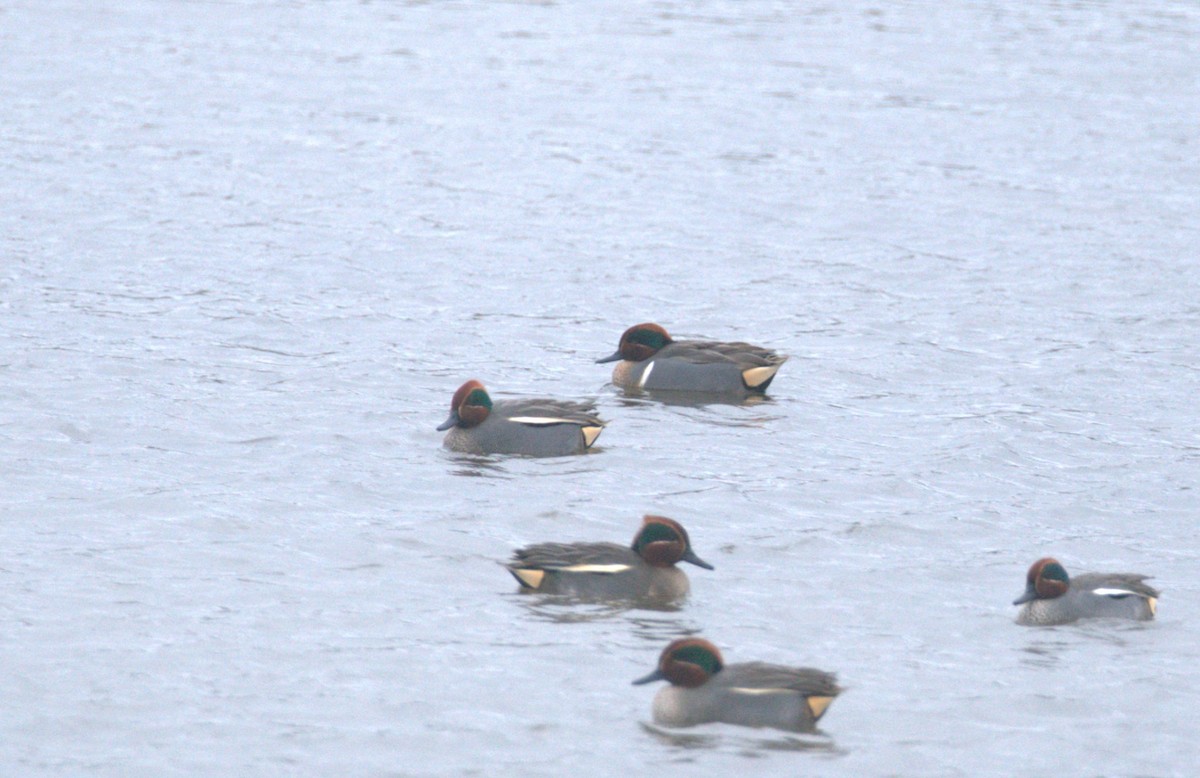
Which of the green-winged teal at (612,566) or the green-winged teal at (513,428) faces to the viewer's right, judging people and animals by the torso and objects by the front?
the green-winged teal at (612,566)

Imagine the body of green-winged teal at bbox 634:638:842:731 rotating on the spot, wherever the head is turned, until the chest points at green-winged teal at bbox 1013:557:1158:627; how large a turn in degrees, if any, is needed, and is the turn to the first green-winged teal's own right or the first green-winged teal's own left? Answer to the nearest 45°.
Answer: approximately 135° to the first green-winged teal's own right

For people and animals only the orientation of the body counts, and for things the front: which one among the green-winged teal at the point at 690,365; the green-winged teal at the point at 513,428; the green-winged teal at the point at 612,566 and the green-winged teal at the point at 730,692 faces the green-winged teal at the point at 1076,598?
the green-winged teal at the point at 612,566

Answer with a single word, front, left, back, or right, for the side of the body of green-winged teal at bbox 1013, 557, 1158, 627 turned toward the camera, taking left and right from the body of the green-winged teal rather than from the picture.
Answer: left

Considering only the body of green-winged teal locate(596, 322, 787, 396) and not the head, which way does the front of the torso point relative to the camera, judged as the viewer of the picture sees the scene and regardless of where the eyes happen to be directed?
to the viewer's left

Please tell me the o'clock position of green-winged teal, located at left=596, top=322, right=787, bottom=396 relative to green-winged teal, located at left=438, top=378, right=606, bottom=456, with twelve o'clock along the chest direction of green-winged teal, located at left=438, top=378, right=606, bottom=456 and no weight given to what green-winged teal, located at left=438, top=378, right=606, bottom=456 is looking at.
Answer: green-winged teal, located at left=596, top=322, right=787, bottom=396 is roughly at 4 o'clock from green-winged teal, located at left=438, top=378, right=606, bottom=456.

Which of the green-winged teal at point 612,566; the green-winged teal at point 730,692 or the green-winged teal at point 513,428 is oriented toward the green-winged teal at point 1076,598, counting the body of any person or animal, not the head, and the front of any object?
the green-winged teal at point 612,566

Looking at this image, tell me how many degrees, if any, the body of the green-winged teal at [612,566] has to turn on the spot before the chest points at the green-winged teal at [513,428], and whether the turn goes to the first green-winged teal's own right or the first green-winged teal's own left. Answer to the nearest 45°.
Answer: approximately 90° to the first green-winged teal's own left

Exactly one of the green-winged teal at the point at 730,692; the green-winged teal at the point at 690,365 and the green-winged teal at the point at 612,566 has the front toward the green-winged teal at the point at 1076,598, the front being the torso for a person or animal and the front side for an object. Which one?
the green-winged teal at the point at 612,566

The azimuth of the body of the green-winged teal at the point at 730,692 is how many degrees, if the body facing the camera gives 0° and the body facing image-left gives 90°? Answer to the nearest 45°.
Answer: approximately 90°

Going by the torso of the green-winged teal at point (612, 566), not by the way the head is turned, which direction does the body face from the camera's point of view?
to the viewer's right

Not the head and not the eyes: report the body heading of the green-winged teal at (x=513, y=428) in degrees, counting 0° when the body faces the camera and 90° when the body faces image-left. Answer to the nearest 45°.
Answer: approximately 90°

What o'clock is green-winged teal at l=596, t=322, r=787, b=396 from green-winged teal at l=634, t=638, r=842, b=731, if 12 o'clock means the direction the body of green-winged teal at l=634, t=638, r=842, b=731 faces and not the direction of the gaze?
green-winged teal at l=596, t=322, r=787, b=396 is roughly at 3 o'clock from green-winged teal at l=634, t=638, r=842, b=731.

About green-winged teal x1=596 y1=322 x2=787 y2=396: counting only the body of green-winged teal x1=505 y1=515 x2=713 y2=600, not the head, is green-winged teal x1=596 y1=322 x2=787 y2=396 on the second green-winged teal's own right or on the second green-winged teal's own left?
on the second green-winged teal's own left

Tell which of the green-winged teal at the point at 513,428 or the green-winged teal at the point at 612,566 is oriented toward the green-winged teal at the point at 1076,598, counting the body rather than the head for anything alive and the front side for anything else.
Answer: the green-winged teal at the point at 612,566
